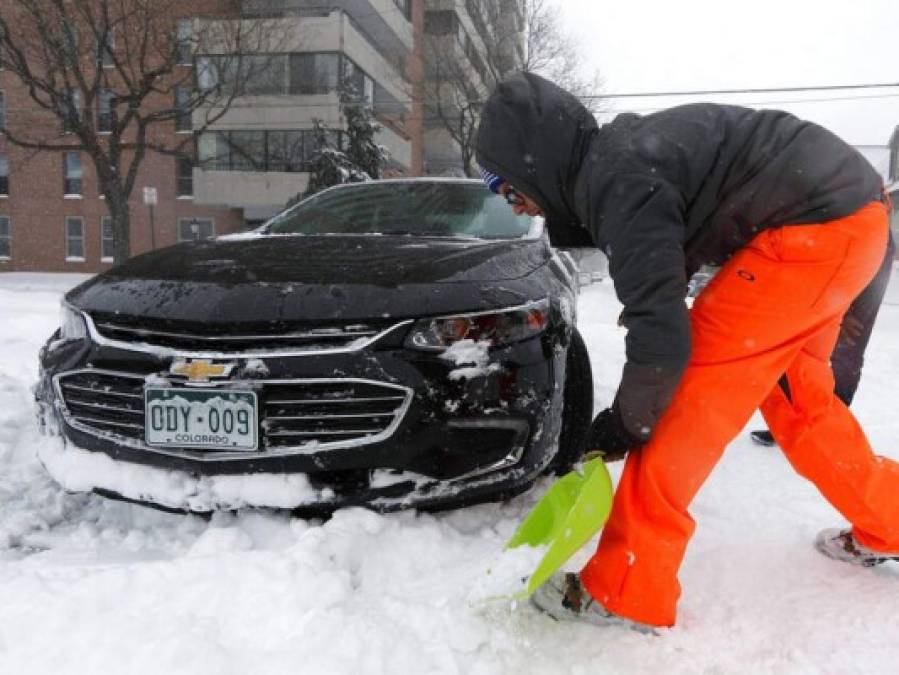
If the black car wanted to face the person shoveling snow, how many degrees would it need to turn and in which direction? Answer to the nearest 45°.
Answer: approximately 90° to its left

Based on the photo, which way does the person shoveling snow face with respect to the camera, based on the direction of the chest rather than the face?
to the viewer's left

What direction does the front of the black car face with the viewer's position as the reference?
facing the viewer and to the left of the viewer

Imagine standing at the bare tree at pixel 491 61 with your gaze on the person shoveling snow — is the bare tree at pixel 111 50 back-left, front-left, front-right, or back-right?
front-right

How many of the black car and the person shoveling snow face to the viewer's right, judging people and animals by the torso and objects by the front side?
0

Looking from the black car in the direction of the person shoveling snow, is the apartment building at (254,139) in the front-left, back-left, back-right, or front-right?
back-left
